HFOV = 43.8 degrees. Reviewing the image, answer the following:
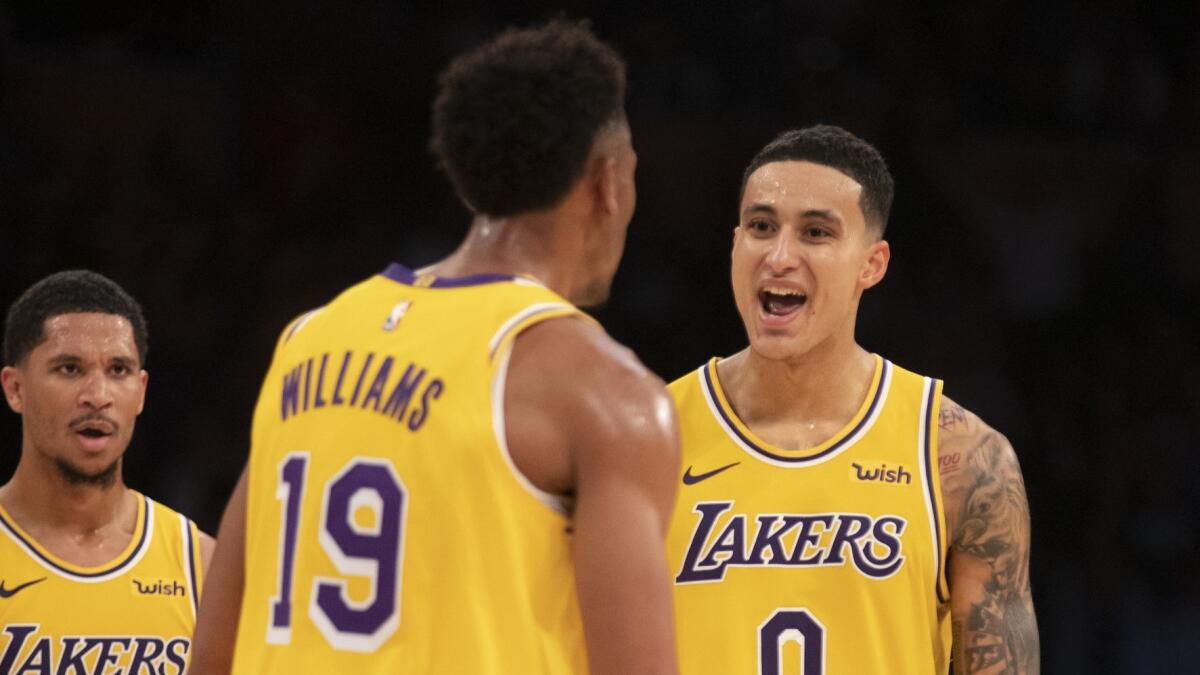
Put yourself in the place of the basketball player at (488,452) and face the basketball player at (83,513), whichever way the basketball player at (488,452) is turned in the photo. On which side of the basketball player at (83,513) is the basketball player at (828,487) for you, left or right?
right

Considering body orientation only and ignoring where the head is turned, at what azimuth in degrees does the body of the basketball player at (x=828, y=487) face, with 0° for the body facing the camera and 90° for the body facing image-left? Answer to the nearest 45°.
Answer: approximately 0°

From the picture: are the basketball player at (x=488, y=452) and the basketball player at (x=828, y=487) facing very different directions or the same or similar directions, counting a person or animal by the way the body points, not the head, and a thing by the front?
very different directions

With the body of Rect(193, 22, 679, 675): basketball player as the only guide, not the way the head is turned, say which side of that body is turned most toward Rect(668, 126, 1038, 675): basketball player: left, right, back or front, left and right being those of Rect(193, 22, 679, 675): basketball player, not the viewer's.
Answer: front

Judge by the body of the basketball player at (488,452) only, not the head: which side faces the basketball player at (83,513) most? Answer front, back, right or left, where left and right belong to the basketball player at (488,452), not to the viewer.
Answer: left

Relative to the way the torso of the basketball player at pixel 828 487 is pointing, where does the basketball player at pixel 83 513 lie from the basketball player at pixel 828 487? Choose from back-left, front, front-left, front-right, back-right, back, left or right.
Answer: right

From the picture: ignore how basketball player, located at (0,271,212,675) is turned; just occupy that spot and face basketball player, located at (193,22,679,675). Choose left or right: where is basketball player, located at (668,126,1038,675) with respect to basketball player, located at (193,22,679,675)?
left

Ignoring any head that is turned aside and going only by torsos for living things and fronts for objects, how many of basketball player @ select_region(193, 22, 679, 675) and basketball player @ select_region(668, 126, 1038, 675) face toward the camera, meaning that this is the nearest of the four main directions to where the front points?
1

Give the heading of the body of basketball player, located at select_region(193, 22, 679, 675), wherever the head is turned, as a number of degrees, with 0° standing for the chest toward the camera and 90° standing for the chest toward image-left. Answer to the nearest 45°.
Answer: approximately 225°

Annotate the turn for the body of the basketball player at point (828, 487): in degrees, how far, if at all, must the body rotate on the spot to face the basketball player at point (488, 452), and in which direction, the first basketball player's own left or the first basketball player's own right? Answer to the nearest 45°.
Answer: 0° — they already face them

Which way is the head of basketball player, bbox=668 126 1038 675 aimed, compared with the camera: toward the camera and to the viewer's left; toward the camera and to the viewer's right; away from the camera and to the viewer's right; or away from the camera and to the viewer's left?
toward the camera and to the viewer's left
